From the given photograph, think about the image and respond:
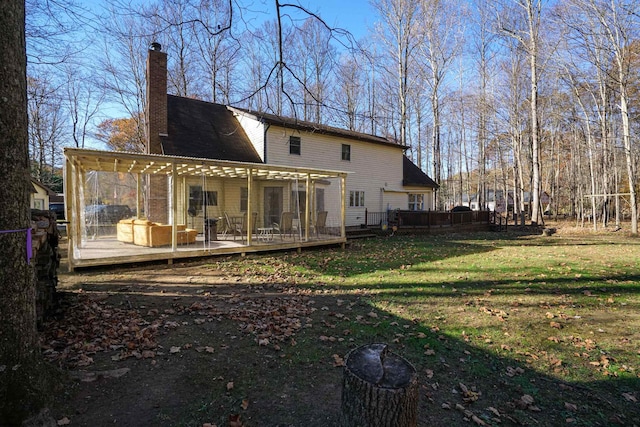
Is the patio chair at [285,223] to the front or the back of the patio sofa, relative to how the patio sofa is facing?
to the front

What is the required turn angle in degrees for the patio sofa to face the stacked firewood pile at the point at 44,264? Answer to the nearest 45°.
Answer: approximately 135° to its right

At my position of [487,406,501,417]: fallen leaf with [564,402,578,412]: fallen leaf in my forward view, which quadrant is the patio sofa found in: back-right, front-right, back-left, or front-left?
back-left

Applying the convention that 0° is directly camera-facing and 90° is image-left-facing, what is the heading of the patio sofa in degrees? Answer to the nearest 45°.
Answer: approximately 225°

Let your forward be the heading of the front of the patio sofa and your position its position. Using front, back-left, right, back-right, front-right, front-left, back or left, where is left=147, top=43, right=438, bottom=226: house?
front

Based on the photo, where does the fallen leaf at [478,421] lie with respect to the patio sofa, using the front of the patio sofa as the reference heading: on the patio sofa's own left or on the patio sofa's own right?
on the patio sofa's own right

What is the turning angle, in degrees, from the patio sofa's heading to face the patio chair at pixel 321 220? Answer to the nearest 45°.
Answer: approximately 45° to its right

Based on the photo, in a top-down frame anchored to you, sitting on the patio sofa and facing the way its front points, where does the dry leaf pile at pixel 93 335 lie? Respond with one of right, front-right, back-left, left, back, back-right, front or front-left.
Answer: back-right
